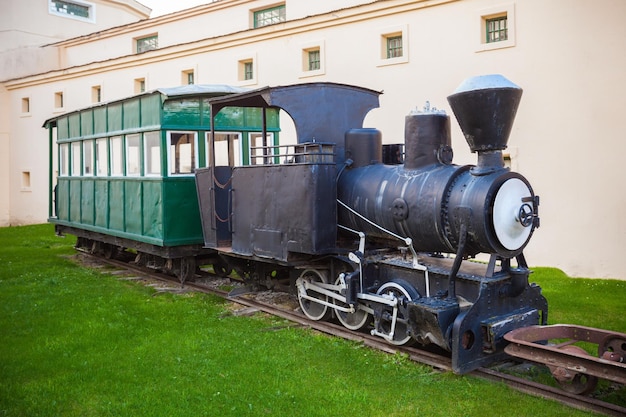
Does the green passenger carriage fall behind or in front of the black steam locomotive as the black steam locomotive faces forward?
behind

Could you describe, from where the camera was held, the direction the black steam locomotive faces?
facing the viewer and to the right of the viewer
